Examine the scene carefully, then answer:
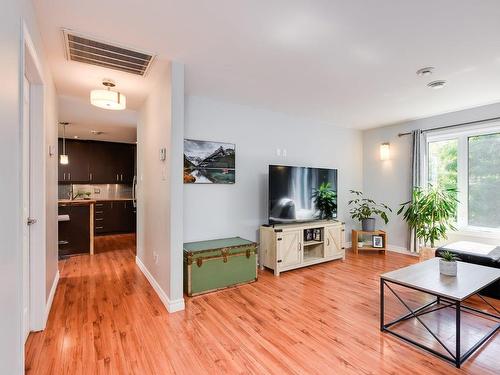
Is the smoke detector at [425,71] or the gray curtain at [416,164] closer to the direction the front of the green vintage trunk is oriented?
the smoke detector

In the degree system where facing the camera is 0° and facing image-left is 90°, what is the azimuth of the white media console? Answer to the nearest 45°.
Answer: approximately 315°

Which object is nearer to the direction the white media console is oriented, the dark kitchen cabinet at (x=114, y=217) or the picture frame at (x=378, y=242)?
the picture frame

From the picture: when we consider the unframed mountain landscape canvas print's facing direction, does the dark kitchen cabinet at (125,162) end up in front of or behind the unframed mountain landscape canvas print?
behind

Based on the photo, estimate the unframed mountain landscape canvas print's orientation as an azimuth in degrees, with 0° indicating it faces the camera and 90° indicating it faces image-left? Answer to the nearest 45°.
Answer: approximately 315°

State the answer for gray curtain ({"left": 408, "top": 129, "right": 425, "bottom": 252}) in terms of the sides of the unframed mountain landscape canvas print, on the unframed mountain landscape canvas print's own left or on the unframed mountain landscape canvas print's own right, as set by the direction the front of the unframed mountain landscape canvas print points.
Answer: on the unframed mountain landscape canvas print's own left

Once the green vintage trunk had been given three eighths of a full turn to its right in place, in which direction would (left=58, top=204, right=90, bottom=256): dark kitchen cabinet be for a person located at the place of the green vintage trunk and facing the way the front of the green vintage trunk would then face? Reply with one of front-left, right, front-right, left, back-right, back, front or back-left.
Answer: front-right

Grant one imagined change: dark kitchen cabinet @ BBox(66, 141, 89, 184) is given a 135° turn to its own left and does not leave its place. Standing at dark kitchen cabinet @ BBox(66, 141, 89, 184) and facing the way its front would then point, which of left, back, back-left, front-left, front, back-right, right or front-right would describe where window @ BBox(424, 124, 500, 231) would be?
right

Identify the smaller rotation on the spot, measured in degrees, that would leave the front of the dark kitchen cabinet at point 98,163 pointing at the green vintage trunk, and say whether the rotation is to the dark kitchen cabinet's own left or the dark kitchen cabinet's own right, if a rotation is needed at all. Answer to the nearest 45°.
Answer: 0° — it already faces it

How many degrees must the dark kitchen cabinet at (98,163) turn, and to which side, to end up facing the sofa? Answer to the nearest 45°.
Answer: approximately 45° to its left

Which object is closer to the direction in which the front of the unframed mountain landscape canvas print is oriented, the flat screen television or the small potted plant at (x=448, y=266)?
the small potted plant

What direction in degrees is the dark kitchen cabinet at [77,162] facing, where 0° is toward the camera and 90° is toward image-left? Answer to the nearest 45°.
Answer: approximately 0°
